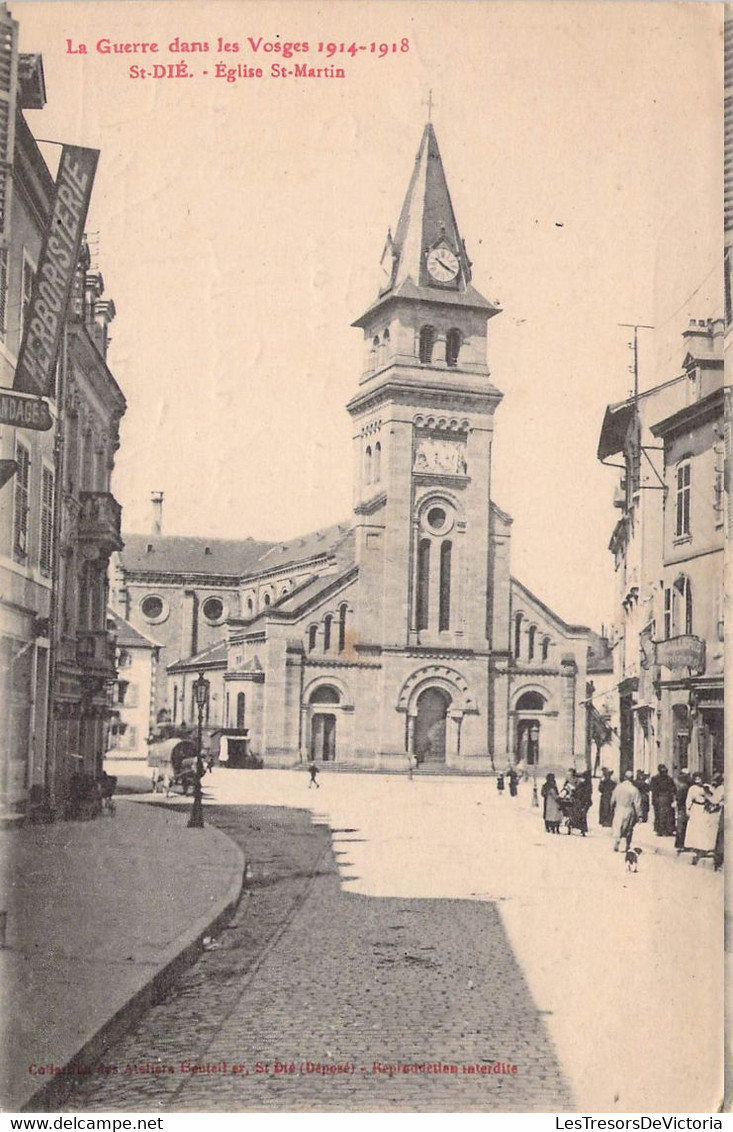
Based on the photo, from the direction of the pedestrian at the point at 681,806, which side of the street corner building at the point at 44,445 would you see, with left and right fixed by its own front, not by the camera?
front

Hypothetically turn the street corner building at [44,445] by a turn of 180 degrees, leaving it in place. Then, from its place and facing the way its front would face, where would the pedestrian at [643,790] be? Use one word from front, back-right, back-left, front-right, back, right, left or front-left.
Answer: back

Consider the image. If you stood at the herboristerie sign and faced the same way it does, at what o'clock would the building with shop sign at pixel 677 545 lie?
The building with shop sign is roughly at 9 o'clock from the herboristerie sign.

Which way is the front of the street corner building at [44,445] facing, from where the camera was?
facing to the right of the viewer

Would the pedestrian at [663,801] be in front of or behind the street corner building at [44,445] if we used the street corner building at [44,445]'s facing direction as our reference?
in front

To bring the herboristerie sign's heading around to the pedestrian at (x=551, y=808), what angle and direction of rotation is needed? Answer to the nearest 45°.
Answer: approximately 135° to its left

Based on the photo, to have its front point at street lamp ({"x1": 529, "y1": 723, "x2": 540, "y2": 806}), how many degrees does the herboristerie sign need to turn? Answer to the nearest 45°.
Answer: approximately 135° to its left

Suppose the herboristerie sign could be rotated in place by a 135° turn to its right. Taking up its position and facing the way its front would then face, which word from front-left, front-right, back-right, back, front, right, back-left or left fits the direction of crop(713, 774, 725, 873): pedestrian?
back-right

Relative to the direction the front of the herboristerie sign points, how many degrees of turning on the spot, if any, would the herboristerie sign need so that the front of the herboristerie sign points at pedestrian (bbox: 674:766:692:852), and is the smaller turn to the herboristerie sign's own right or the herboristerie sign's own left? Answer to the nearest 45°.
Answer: approximately 90° to the herboristerie sign's own left

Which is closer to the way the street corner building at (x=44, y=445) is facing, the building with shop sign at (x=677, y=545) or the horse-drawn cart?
the building with shop sign

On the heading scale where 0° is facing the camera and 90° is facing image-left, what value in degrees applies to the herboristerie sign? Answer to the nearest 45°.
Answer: approximately 0°

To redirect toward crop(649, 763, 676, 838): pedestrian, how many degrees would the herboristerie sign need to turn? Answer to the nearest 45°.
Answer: approximately 90° to its left

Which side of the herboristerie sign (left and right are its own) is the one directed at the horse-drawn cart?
back
